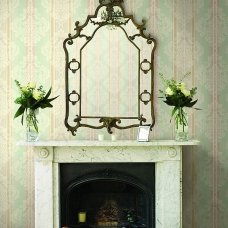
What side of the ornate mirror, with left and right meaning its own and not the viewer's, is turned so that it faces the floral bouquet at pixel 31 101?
right

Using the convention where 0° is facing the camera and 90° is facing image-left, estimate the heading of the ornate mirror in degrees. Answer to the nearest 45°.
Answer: approximately 0°

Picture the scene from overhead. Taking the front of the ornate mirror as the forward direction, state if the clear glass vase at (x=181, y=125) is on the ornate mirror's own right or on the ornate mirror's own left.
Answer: on the ornate mirror's own left

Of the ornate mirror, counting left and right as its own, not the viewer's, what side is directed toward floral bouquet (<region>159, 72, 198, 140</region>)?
left
